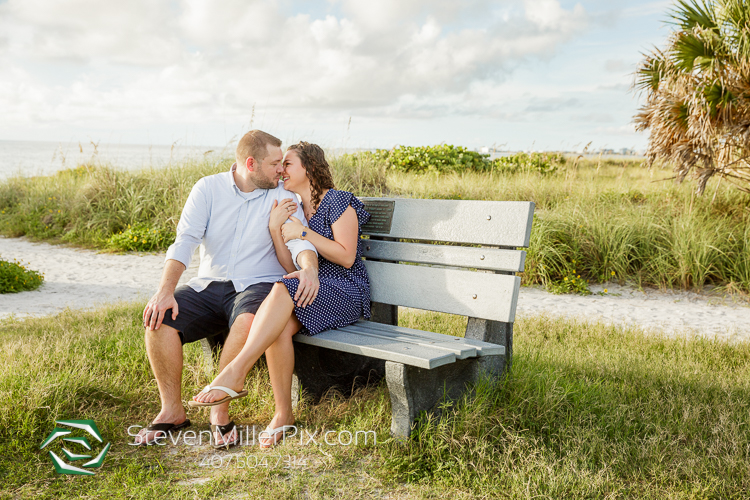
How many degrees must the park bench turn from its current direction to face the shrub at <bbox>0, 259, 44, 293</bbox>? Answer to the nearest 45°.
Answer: approximately 90° to its right

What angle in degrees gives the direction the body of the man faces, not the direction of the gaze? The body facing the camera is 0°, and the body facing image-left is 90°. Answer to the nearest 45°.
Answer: approximately 0°

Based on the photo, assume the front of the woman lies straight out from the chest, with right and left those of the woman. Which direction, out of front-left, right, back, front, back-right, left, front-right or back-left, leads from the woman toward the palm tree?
back

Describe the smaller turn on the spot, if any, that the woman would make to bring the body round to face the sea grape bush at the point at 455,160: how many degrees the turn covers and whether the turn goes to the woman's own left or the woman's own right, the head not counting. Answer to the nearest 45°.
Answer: approximately 135° to the woman's own right

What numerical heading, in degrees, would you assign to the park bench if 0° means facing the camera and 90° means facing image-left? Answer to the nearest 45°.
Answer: approximately 45°

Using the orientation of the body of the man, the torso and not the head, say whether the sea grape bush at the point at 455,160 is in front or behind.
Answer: behind

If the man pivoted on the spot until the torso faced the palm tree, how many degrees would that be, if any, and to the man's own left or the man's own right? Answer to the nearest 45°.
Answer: approximately 135° to the man's own left

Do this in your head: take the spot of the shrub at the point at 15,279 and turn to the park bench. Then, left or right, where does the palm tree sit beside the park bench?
left

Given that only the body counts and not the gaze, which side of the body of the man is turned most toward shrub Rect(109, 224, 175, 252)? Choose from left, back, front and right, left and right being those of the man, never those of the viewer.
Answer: back

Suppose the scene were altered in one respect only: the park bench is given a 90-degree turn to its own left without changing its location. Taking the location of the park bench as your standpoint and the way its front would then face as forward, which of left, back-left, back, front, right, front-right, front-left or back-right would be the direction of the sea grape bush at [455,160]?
back-left

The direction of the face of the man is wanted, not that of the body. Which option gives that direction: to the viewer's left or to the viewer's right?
to the viewer's right

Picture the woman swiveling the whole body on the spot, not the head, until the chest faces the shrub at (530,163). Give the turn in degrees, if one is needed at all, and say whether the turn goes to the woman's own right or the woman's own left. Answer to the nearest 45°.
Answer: approximately 180°
